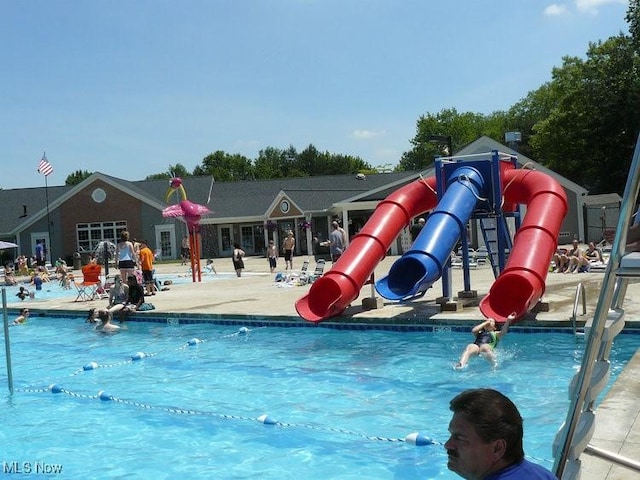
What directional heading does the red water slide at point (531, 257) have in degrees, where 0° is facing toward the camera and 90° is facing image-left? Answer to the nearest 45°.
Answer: approximately 45°

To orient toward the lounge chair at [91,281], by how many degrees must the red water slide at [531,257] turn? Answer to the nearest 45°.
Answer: approximately 90° to its right

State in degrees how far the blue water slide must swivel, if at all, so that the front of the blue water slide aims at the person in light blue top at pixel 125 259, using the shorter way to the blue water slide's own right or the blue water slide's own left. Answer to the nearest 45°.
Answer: approximately 90° to the blue water slide's own right

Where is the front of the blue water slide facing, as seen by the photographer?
facing the viewer and to the left of the viewer

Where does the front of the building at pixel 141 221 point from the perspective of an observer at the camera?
facing the viewer

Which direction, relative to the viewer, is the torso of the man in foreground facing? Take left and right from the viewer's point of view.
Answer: facing to the left of the viewer

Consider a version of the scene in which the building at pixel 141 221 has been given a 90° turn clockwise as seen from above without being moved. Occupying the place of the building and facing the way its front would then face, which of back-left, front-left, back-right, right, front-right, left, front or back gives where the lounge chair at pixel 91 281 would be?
left

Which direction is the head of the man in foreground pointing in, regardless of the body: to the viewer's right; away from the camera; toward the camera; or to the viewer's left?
to the viewer's left

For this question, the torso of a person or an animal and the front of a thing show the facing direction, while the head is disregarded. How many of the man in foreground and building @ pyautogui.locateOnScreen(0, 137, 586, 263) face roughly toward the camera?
1

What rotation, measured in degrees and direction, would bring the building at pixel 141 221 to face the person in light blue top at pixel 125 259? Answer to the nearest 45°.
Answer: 0° — it already faces them

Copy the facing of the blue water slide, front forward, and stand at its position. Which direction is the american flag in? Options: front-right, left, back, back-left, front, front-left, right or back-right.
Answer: right
